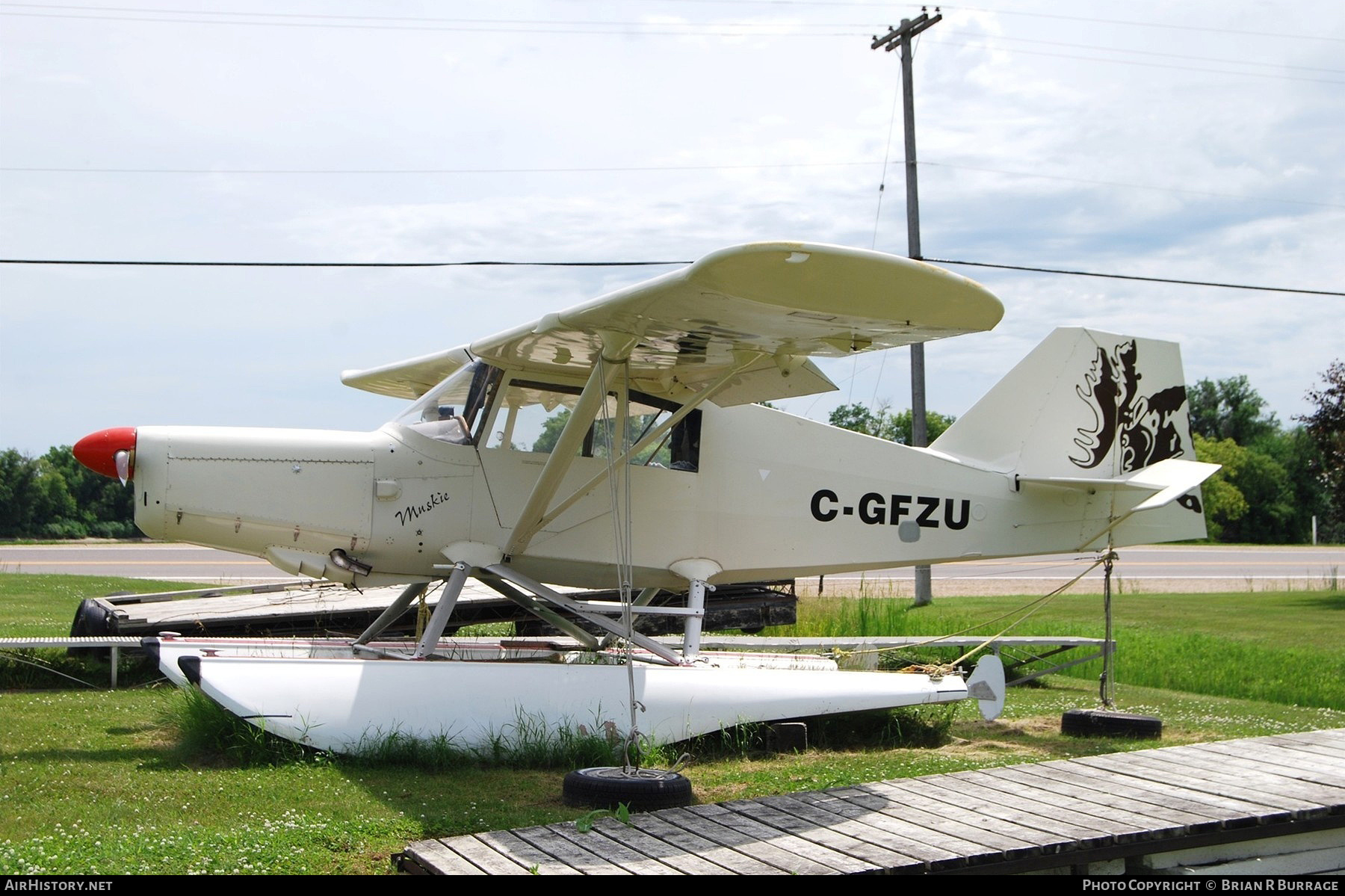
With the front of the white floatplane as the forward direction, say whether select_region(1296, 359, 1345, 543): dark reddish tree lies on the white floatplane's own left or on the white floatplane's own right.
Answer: on the white floatplane's own right

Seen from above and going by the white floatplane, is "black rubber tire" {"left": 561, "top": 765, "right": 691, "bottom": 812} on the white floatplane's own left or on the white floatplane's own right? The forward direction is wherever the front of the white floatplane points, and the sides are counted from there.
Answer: on the white floatplane's own left

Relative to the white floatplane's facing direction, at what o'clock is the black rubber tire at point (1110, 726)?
The black rubber tire is roughly at 6 o'clock from the white floatplane.

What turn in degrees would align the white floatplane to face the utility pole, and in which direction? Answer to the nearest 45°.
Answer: approximately 90° to its right

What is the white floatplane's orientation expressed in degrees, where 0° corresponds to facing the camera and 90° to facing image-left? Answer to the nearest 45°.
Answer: approximately 90°

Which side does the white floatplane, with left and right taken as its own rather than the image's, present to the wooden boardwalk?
left

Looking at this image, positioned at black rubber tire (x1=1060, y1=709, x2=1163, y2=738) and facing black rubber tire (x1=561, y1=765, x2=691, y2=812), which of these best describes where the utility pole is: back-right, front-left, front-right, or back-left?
back-right
